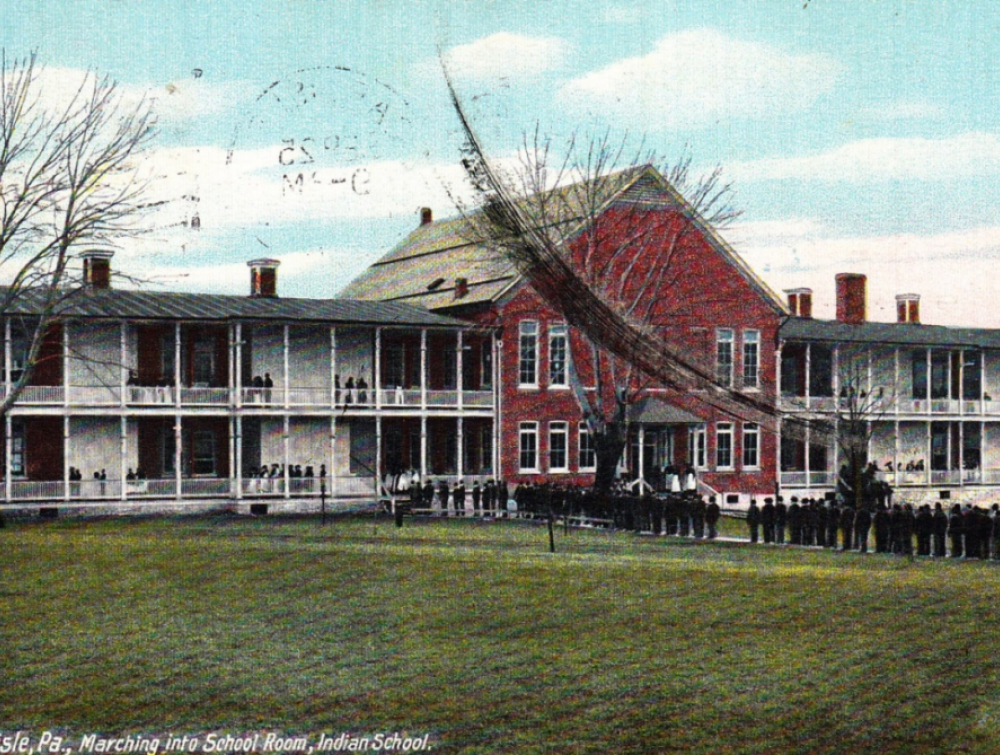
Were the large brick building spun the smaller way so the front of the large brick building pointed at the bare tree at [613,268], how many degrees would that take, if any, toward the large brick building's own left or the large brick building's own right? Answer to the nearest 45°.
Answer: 0° — it already faces it

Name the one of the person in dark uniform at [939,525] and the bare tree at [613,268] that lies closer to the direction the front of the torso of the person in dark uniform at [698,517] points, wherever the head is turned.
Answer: the bare tree

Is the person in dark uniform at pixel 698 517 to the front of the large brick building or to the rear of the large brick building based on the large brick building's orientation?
to the front

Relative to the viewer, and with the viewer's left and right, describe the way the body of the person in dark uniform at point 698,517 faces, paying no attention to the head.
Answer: facing to the left of the viewer

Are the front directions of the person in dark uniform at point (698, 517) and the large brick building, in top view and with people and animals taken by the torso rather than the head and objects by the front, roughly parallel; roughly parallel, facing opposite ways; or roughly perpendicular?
roughly perpendicular

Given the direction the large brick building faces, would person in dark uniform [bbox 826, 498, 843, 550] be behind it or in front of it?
in front

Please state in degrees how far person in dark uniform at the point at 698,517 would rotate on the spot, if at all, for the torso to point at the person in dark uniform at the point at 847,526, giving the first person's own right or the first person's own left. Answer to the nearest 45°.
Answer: approximately 135° to the first person's own left

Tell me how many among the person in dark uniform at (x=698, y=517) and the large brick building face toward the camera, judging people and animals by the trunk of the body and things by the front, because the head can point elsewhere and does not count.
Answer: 1

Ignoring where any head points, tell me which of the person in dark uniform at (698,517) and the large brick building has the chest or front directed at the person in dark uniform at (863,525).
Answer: the large brick building

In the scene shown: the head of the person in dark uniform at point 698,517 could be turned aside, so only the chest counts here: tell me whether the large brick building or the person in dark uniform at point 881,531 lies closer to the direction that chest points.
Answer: the large brick building
